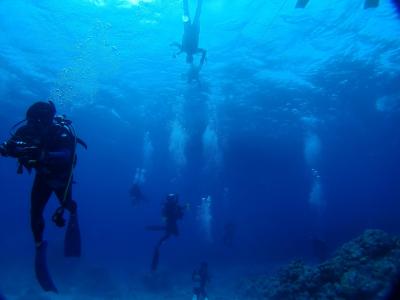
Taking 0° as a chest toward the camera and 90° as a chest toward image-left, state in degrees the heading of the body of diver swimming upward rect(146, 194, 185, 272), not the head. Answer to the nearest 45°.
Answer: approximately 270°

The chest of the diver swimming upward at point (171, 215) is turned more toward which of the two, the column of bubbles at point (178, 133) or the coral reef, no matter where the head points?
the coral reef

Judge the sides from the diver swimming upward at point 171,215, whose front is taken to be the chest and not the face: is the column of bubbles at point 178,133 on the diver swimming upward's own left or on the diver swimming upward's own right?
on the diver swimming upward's own left

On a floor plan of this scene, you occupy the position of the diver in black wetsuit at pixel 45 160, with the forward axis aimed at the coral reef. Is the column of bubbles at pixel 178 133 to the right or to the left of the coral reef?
left

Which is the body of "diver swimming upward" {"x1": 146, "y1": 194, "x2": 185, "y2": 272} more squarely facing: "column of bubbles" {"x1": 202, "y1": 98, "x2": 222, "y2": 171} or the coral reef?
the coral reef

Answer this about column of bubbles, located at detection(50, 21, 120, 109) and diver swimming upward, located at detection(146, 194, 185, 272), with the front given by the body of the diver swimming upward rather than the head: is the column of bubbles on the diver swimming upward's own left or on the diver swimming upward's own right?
on the diver swimming upward's own left

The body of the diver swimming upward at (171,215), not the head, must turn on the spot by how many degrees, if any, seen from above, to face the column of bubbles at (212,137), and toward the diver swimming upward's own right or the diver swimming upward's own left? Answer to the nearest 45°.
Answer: approximately 90° to the diver swimming upward's own left
